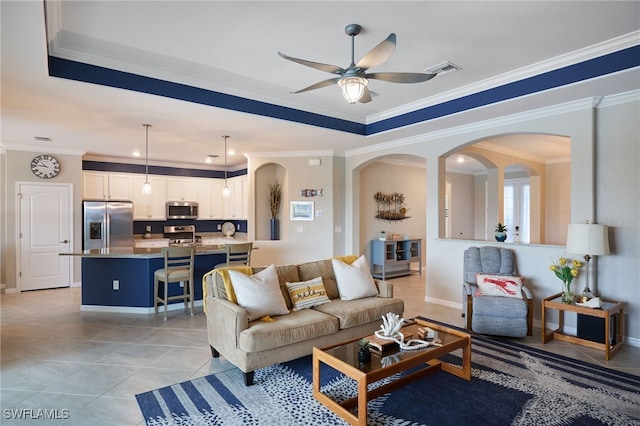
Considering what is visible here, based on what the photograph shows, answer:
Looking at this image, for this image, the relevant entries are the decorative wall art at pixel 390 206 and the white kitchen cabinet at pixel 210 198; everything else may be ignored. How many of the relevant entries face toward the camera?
2

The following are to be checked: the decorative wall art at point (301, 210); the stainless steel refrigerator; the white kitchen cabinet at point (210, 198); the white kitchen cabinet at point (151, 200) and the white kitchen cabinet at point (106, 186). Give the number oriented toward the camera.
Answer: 5

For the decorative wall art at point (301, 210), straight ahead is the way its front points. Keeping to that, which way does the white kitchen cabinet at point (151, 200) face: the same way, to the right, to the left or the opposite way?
the same way

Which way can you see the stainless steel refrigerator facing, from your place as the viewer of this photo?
facing the viewer

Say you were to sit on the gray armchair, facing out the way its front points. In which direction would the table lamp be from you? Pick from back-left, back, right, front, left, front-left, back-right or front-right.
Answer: left

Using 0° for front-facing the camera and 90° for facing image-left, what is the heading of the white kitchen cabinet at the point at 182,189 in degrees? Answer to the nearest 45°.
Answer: approximately 0°

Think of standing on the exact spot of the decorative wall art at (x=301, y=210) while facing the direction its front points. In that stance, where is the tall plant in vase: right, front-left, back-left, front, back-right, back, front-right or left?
back-right

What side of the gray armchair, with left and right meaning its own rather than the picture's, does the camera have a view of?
front

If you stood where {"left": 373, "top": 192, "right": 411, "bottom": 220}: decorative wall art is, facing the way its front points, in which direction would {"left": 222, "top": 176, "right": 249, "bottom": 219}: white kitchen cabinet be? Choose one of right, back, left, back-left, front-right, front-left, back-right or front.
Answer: right

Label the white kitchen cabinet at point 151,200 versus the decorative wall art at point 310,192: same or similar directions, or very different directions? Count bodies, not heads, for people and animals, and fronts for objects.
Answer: same or similar directions

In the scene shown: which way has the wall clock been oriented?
toward the camera

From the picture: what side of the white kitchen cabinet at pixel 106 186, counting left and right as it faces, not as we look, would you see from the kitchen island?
front

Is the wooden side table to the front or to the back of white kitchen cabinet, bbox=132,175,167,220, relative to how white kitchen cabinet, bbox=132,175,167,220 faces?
to the front

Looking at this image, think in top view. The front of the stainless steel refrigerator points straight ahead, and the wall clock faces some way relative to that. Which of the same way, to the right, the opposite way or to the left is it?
the same way

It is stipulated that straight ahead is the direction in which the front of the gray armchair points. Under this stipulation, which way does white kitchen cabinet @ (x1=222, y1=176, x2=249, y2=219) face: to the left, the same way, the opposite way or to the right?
the same way

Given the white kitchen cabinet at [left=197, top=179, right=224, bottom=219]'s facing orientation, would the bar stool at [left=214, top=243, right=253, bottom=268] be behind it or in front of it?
in front

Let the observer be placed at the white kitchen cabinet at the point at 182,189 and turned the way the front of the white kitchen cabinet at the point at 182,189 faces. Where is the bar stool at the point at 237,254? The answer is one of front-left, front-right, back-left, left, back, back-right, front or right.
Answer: front

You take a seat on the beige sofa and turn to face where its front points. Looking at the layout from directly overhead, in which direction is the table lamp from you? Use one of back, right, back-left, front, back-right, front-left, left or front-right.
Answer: front-left
